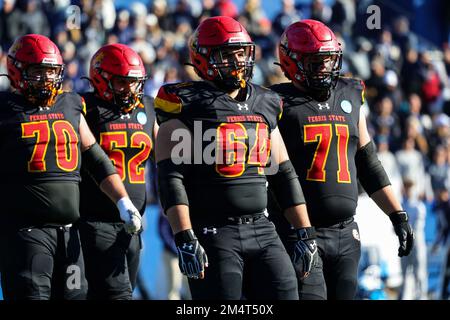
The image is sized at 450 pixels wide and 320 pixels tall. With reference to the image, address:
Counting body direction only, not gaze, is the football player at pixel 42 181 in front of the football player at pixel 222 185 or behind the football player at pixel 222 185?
behind

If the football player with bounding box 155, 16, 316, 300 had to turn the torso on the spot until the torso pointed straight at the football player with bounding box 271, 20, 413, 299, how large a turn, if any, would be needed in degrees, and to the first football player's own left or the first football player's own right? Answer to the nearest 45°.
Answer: approximately 90° to the first football player's own left

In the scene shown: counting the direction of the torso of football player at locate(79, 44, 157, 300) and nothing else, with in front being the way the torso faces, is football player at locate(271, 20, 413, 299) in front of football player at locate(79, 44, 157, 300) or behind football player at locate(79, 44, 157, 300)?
in front

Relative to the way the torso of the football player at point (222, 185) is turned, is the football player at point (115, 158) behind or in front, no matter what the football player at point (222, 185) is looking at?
behind

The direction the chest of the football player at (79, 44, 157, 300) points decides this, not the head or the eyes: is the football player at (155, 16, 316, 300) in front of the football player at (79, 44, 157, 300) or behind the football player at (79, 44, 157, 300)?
in front

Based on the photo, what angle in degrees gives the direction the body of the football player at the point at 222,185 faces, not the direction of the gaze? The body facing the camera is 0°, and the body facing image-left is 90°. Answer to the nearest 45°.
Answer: approximately 315°

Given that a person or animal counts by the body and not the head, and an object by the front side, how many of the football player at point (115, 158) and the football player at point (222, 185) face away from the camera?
0
